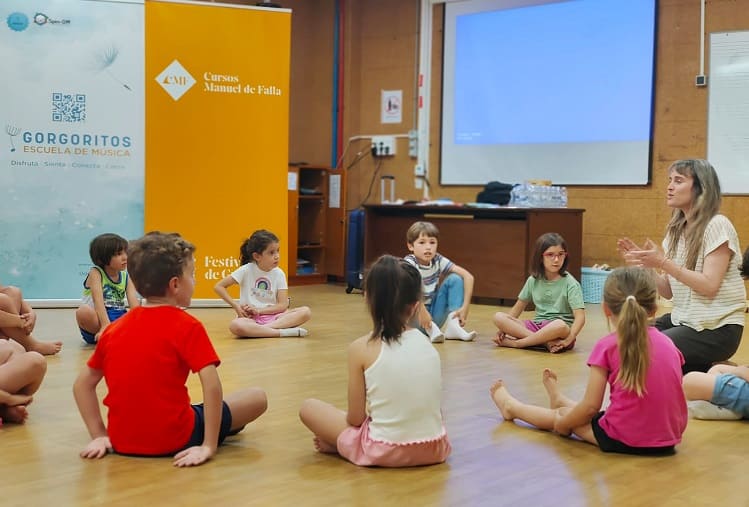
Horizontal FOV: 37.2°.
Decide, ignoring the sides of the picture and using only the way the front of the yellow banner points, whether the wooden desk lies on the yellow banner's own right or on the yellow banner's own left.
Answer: on the yellow banner's own left

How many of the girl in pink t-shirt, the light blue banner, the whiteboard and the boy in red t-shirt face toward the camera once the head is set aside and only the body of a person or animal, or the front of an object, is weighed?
2

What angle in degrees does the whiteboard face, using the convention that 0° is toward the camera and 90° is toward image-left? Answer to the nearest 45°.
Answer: approximately 0°

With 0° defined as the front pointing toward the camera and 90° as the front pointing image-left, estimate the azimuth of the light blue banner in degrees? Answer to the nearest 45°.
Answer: approximately 0°

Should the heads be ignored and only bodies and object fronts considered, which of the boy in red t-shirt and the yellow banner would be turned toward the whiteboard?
the boy in red t-shirt

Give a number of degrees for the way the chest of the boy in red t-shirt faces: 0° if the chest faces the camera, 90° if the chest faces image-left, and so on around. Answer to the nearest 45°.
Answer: approximately 225°

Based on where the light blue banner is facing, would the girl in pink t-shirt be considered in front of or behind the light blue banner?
in front

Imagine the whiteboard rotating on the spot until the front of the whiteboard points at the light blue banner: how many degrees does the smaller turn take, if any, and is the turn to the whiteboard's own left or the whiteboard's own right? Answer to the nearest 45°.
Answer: approximately 45° to the whiteboard's own right

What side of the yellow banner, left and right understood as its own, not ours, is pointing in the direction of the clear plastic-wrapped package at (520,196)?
left

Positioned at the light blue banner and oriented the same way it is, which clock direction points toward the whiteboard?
The whiteboard is roughly at 9 o'clock from the light blue banner.

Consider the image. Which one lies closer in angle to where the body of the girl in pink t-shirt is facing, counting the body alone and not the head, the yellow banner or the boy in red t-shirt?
the yellow banner

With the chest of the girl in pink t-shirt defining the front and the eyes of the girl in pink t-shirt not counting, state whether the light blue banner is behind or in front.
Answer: in front

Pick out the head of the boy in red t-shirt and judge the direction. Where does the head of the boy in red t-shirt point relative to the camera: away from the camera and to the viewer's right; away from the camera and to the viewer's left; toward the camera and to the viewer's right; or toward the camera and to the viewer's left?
away from the camera and to the viewer's right

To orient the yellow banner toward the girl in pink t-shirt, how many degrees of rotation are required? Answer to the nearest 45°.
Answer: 0° — it already faces them
